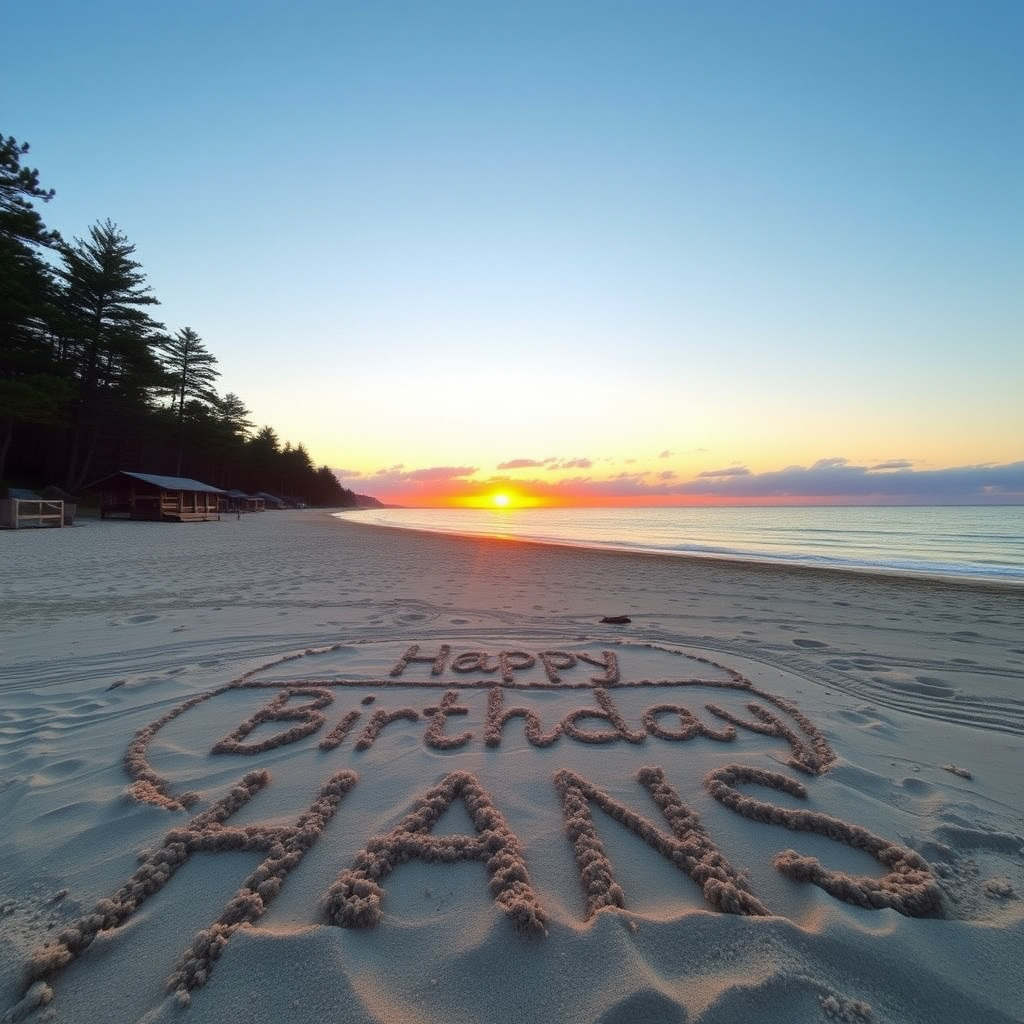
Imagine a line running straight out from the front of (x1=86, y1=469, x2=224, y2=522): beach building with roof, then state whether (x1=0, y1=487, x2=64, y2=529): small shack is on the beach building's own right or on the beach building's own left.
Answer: on the beach building's own right

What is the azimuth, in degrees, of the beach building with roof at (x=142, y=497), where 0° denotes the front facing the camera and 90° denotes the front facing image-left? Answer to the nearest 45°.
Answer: approximately 315°
